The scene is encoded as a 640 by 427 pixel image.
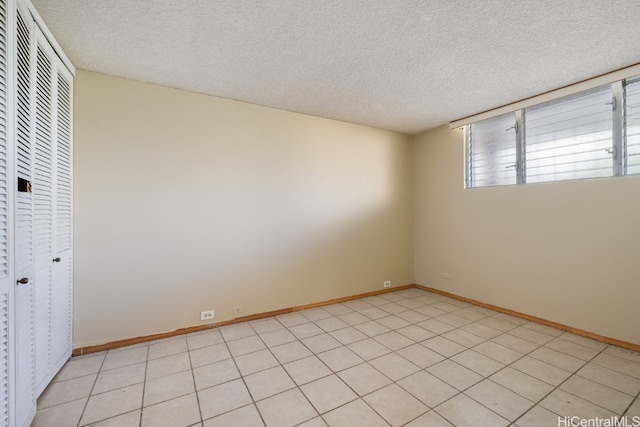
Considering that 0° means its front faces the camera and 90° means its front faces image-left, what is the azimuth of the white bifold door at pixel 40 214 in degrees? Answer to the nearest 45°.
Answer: approximately 270°

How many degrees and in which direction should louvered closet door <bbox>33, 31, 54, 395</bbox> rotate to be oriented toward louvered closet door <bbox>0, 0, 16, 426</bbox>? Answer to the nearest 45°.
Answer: approximately 90° to its right

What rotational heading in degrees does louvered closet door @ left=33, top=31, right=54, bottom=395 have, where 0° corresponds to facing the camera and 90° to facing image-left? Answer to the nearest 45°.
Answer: approximately 270°

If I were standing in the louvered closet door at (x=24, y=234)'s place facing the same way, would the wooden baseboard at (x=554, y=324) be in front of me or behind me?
in front

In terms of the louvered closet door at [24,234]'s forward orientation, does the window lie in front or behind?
in front

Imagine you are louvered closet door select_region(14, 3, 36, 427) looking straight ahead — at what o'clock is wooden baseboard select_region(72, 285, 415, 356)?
The wooden baseboard is roughly at 11 o'clock from the louvered closet door.

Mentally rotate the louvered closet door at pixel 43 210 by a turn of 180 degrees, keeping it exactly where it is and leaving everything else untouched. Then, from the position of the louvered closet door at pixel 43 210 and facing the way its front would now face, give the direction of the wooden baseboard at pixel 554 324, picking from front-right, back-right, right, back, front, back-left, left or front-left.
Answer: back-left

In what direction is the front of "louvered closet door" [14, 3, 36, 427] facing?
to the viewer's right

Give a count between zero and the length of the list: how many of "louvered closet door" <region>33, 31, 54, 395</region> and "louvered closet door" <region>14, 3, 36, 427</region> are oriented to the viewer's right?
2
